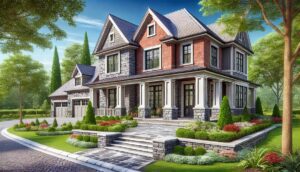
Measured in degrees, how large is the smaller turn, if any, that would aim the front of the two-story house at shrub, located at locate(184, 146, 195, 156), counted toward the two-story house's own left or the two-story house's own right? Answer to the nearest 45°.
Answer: approximately 45° to the two-story house's own left

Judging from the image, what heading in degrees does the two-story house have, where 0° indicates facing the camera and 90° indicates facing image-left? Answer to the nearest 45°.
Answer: approximately 45°

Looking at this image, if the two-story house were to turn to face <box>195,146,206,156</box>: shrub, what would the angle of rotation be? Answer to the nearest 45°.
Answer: approximately 45° to its left
